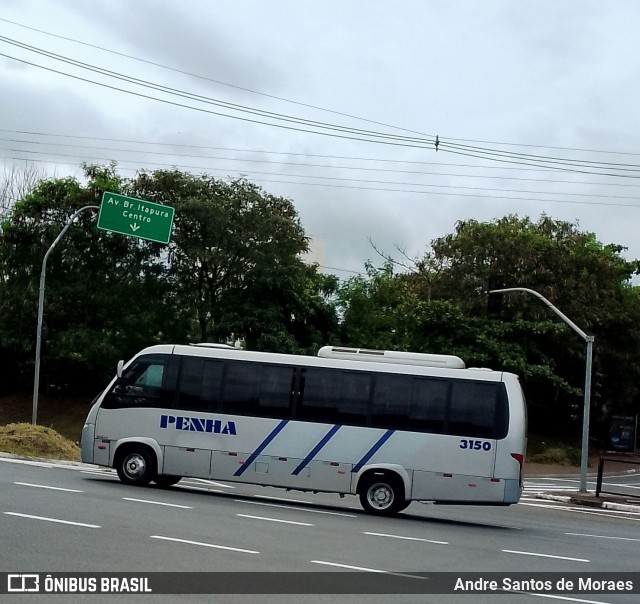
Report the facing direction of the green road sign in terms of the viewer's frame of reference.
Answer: facing the viewer

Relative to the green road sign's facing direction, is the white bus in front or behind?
in front

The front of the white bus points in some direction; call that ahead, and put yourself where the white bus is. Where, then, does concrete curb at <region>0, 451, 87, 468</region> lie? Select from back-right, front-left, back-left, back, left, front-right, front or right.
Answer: front-right

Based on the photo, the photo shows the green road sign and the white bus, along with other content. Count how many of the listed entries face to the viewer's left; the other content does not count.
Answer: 1

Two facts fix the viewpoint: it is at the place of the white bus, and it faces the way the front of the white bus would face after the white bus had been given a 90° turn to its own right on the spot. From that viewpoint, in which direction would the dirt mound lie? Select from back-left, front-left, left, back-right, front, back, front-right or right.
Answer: front-left

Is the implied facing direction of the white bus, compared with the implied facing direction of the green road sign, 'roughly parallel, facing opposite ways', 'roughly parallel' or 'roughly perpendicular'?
roughly perpendicular

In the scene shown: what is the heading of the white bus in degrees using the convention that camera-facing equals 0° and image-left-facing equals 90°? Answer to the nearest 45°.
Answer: approximately 90°

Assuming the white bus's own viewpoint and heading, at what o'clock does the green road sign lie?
The green road sign is roughly at 2 o'clock from the white bus.
